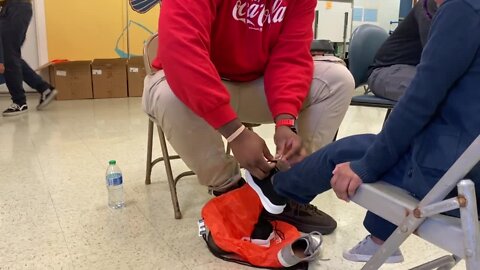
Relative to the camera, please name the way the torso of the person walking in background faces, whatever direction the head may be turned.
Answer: to the viewer's left

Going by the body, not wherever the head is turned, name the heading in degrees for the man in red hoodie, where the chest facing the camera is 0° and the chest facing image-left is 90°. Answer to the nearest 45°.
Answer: approximately 0°

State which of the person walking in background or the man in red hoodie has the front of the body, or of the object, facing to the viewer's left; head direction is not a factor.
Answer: the person walking in background

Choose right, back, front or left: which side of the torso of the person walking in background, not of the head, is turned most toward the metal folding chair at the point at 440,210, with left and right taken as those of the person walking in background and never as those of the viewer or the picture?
left

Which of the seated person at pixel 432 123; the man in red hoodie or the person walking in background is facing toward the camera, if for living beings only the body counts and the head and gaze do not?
the man in red hoodie

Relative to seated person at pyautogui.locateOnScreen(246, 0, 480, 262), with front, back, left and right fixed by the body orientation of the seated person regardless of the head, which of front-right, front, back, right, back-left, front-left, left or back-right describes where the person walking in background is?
front-right

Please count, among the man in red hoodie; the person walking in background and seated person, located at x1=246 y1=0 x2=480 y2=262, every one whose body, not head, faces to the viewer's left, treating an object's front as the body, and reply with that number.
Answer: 2

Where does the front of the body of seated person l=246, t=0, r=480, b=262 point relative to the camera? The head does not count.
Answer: to the viewer's left

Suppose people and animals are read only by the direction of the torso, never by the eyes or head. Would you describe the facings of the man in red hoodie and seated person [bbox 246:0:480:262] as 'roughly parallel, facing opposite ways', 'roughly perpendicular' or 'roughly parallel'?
roughly perpendicular

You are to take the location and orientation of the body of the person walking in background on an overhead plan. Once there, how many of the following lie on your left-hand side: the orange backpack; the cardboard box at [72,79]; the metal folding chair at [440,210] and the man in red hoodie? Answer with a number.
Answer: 3
